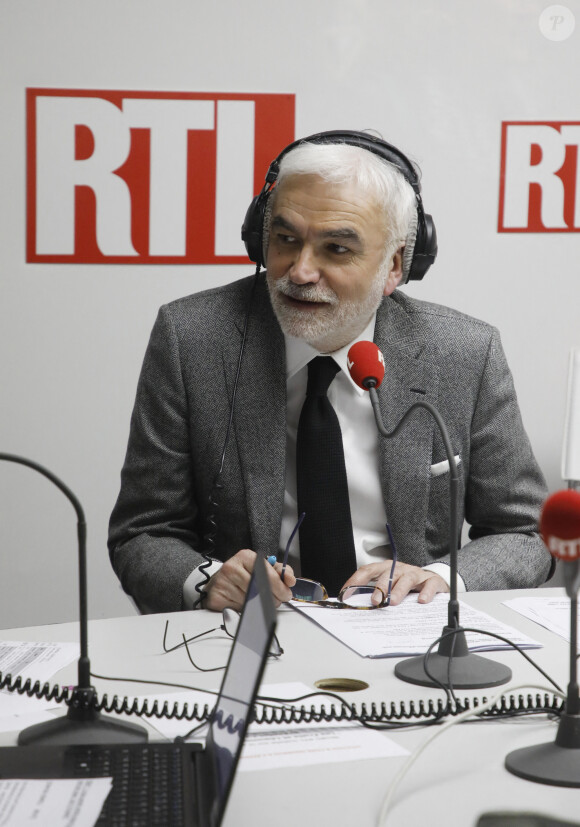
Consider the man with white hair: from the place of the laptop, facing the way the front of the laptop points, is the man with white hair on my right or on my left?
on my right

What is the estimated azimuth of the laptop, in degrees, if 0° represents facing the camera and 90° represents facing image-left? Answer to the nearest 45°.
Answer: approximately 90°

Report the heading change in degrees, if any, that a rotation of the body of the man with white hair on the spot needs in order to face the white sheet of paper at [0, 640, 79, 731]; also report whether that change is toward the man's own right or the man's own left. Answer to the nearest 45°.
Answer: approximately 45° to the man's own right

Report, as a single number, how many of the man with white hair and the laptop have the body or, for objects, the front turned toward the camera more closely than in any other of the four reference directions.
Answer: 1

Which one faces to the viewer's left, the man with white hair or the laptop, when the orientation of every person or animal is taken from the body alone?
the laptop

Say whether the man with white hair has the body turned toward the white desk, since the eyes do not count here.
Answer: yes

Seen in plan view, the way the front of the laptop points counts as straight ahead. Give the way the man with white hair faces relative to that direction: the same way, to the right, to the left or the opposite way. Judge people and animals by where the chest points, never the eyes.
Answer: to the left

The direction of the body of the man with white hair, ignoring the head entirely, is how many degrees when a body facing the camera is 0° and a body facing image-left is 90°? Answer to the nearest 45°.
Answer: approximately 0°

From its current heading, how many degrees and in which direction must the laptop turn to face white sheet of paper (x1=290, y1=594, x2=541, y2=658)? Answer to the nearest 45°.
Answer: approximately 135° to its right
